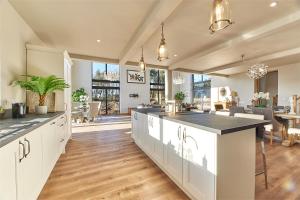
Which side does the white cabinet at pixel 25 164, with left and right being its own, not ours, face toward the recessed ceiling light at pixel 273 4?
front

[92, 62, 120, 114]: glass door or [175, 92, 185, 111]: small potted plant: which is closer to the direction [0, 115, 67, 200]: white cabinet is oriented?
the small potted plant

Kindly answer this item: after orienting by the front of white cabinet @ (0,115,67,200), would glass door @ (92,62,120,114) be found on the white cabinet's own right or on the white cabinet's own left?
on the white cabinet's own left

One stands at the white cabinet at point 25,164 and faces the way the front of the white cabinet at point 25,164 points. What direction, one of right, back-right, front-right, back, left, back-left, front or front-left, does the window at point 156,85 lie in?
front-left

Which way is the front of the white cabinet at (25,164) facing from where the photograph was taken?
facing to the right of the viewer

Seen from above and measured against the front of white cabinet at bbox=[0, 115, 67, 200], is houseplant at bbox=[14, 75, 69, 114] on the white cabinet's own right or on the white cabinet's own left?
on the white cabinet's own left

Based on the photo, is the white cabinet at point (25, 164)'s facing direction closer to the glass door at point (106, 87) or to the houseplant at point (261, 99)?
the houseplant

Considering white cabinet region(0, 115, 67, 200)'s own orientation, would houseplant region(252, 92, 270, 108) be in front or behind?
in front

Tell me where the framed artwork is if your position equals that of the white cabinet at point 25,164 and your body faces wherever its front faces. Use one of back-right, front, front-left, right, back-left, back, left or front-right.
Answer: front-left
